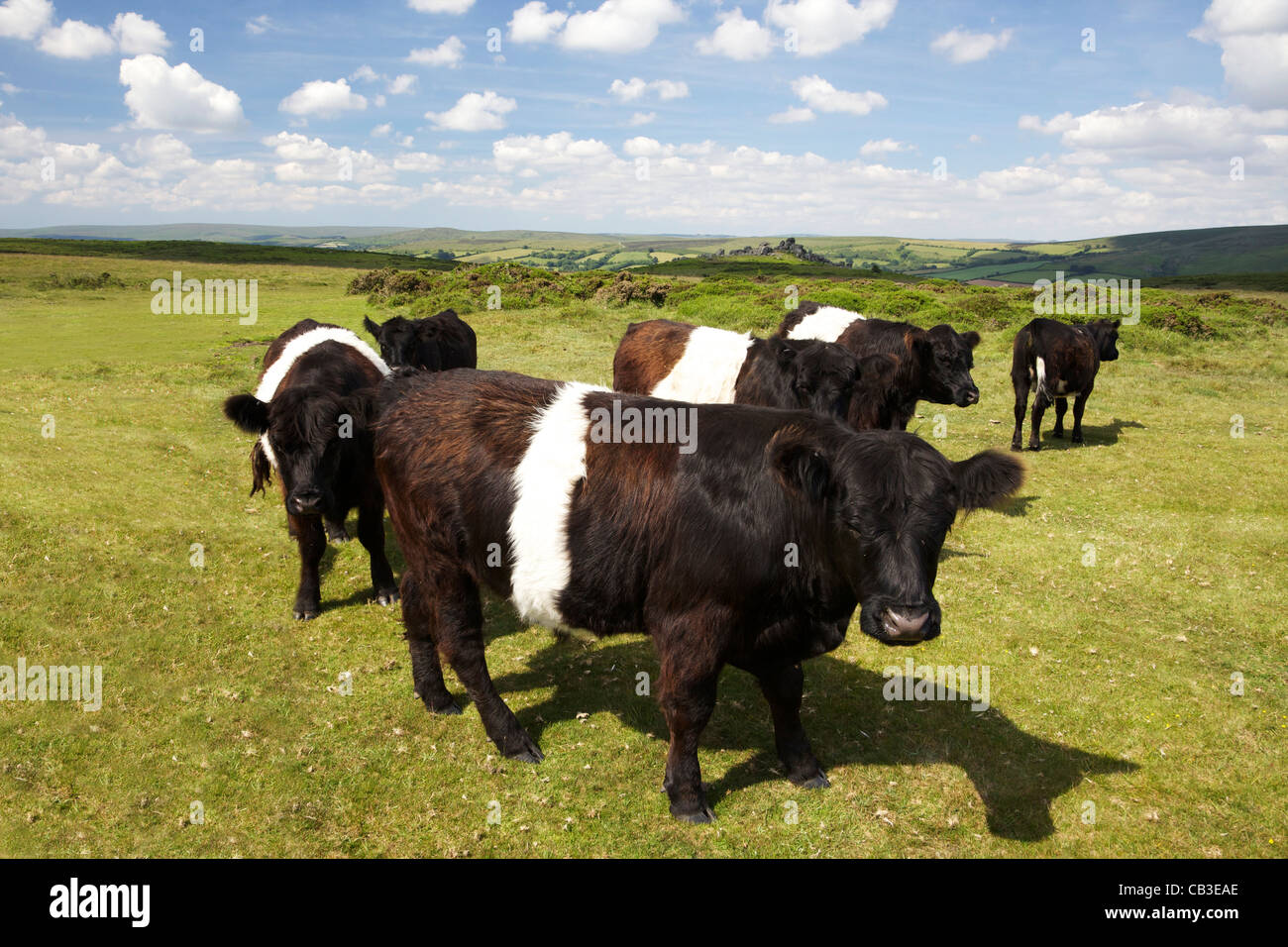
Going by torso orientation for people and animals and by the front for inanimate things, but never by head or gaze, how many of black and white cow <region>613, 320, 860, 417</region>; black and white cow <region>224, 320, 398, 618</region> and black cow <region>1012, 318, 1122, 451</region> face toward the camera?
1

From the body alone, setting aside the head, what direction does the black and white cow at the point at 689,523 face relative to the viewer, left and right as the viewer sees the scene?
facing the viewer and to the right of the viewer

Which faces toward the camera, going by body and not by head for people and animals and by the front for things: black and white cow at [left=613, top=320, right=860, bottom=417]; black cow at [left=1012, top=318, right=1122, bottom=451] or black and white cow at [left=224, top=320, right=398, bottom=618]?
black and white cow at [left=224, top=320, right=398, bottom=618]

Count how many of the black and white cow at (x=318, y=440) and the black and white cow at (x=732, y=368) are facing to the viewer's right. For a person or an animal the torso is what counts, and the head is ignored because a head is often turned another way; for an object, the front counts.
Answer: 1

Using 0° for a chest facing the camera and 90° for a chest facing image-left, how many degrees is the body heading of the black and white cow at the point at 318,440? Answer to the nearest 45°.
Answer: approximately 0°

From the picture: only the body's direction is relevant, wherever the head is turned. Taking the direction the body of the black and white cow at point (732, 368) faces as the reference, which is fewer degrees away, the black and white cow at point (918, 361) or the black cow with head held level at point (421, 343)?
the black and white cow

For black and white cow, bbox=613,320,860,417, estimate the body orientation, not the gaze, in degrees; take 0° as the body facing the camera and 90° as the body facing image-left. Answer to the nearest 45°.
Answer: approximately 270°

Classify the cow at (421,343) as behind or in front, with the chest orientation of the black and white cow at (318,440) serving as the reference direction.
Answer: behind

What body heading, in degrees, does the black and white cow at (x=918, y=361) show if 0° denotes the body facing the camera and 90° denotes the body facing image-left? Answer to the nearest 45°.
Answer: approximately 315°

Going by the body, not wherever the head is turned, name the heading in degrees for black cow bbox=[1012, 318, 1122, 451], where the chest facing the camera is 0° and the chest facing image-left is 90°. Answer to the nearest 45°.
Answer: approximately 225°
